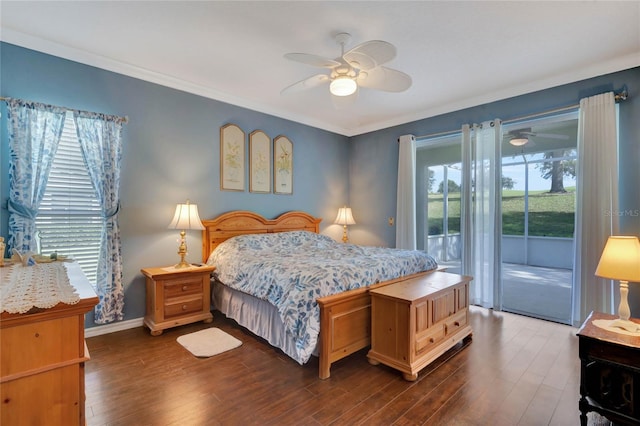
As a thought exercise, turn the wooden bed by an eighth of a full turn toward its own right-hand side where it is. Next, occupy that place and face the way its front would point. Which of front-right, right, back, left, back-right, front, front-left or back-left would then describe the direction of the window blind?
right

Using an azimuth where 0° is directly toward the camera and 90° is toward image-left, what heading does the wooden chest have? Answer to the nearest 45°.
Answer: approximately 315°

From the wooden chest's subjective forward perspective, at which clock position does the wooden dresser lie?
The wooden dresser is roughly at 3 o'clock from the wooden chest.

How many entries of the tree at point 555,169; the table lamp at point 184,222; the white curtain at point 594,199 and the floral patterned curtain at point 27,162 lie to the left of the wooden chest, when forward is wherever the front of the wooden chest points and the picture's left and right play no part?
2

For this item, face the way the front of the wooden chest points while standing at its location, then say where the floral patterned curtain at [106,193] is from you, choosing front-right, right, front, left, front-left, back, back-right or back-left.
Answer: back-right

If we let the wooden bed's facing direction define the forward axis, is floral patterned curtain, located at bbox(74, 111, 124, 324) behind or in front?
behind

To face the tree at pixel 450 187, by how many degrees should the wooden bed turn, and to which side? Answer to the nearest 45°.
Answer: approximately 90° to its left

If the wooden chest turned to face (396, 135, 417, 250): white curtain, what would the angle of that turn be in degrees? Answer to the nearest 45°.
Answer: approximately 135° to its left

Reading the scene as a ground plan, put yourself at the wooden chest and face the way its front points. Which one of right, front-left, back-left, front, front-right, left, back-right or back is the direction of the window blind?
back-right

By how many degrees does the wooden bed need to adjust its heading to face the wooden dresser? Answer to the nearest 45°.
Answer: approximately 90° to its right
